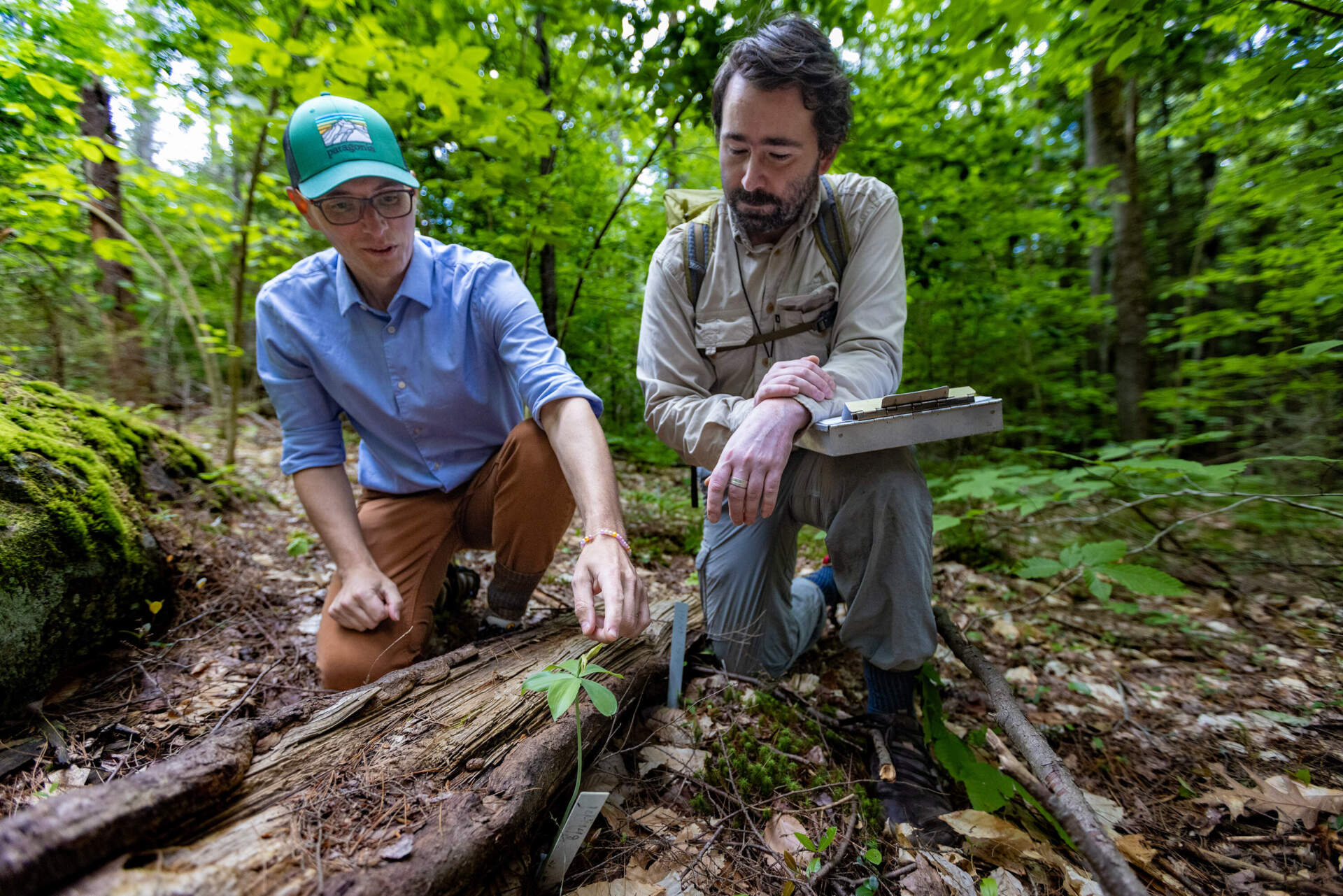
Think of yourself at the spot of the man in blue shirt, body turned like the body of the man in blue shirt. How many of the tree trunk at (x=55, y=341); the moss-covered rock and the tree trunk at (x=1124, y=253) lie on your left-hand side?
1

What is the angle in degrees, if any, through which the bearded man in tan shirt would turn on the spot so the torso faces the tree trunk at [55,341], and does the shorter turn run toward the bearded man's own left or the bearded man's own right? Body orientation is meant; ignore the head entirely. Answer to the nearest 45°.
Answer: approximately 90° to the bearded man's own right

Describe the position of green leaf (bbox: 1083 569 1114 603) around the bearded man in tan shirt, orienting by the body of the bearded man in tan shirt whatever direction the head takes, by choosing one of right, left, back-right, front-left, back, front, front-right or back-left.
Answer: left

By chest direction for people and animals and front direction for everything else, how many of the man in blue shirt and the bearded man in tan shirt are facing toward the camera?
2

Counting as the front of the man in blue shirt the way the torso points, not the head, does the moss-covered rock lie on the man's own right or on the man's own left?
on the man's own right

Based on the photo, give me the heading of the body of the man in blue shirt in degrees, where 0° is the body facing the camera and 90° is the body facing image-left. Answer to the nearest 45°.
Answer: approximately 0°
